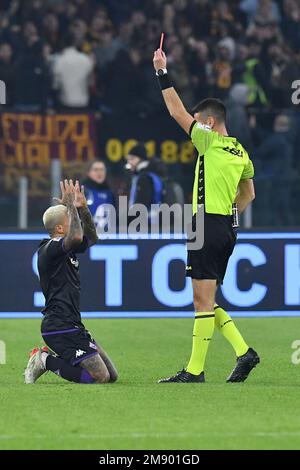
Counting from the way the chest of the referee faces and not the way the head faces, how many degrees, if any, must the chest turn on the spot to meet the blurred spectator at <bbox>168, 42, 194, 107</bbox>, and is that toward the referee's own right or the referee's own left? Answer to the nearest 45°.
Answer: approximately 45° to the referee's own right

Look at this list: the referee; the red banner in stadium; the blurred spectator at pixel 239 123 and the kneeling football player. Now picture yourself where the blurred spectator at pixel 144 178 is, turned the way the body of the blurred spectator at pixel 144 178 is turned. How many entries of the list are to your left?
2

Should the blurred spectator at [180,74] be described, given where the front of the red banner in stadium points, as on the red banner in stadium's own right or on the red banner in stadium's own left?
on the red banner in stadium's own left

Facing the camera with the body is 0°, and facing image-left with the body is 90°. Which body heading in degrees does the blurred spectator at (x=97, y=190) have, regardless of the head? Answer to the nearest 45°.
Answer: approximately 0°

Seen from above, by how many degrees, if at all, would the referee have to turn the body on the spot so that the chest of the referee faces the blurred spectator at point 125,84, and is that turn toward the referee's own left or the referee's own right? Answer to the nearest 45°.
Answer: approximately 45° to the referee's own right
